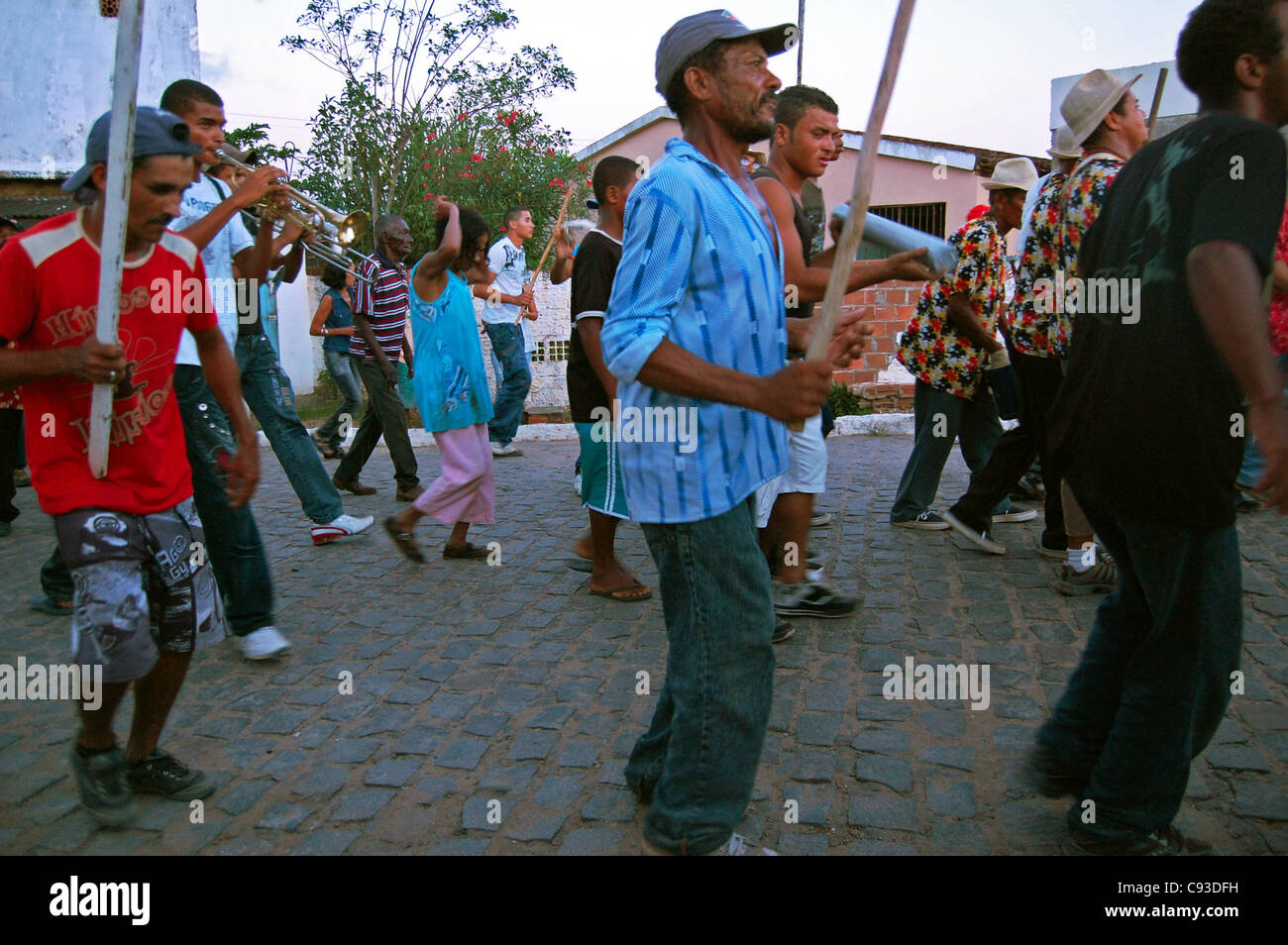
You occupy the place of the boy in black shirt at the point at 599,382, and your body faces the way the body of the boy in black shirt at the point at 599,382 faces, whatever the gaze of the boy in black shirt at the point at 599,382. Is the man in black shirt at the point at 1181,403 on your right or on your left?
on your right

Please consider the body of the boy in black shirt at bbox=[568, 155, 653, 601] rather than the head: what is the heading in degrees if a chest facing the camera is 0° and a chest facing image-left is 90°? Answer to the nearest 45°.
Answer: approximately 270°

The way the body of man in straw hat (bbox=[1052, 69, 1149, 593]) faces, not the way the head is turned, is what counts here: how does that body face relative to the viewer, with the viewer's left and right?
facing to the right of the viewer

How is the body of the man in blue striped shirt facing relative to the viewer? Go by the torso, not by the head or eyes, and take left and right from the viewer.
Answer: facing to the right of the viewer

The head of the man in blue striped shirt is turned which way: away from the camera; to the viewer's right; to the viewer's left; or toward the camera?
to the viewer's right

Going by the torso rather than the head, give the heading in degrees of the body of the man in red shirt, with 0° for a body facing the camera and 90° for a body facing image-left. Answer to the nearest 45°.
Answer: approximately 315°
